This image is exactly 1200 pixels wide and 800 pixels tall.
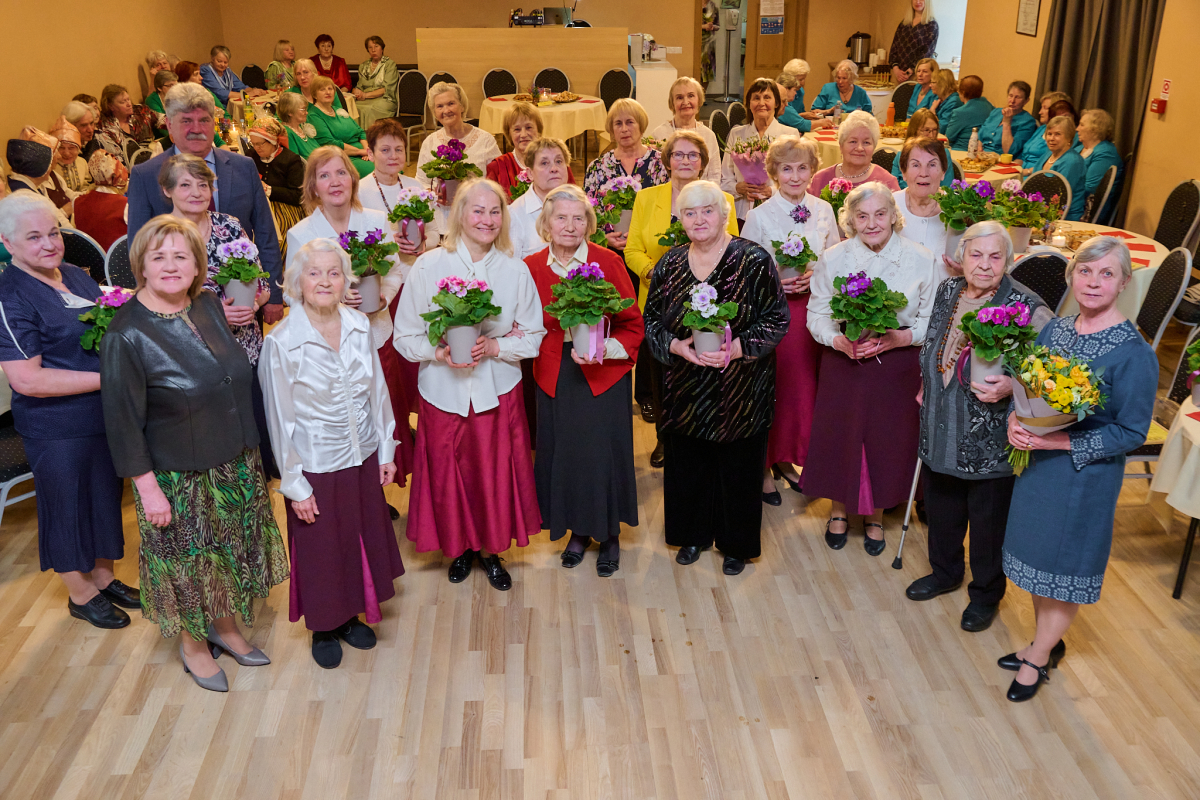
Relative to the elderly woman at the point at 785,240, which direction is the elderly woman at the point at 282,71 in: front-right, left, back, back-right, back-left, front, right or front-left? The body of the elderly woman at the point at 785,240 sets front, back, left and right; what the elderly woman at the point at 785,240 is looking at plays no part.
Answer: back-right

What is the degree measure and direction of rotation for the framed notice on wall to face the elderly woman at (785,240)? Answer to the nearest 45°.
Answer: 0° — it already faces them

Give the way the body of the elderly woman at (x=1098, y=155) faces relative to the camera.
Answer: to the viewer's left

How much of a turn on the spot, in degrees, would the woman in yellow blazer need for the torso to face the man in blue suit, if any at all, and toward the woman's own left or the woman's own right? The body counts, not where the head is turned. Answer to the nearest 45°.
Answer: approximately 90° to the woman's own right

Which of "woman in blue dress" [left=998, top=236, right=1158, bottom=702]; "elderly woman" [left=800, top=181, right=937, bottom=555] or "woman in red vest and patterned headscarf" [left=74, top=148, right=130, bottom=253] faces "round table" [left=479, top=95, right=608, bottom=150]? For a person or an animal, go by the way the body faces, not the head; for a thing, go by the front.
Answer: "woman in red vest and patterned headscarf" [left=74, top=148, right=130, bottom=253]

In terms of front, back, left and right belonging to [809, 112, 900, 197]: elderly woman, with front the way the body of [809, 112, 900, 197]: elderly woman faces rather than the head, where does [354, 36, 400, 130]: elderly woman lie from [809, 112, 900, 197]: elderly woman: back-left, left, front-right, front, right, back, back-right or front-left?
back-right

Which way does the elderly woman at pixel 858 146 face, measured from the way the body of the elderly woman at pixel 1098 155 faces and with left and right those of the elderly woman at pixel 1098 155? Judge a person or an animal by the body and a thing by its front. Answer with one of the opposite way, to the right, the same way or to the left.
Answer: to the left

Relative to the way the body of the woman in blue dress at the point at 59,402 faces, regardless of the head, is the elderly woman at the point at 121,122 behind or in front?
behind
